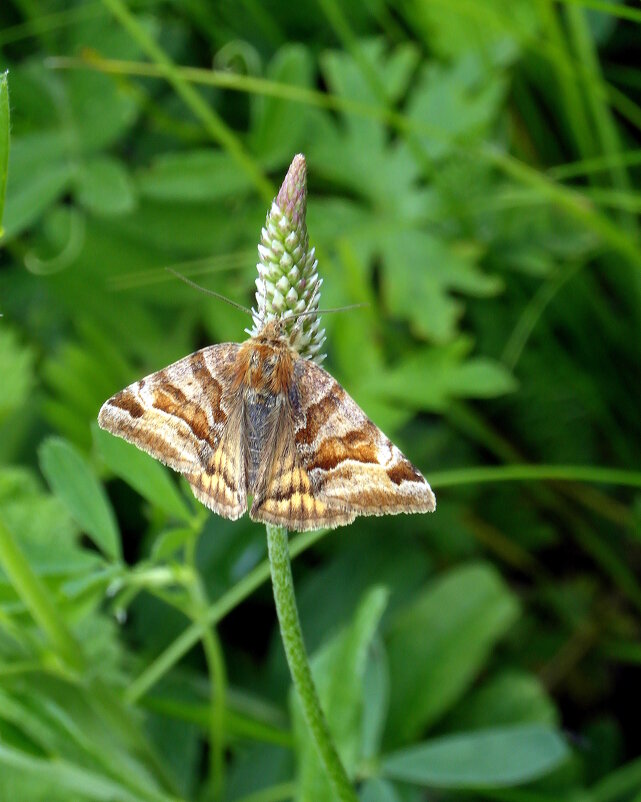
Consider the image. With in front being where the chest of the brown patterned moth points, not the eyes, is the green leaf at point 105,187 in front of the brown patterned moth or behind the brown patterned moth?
in front

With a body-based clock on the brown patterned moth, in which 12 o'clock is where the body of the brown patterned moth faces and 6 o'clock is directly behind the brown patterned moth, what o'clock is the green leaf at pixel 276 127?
The green leaf is roughly at 12 o'clock from the brown patterned moth.

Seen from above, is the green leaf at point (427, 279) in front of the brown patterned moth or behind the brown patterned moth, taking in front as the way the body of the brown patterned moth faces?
in front

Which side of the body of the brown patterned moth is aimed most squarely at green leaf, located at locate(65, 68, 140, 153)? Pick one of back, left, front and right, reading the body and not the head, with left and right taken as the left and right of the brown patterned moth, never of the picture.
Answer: front

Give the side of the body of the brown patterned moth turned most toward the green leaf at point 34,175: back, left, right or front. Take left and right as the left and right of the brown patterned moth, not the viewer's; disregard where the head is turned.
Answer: front

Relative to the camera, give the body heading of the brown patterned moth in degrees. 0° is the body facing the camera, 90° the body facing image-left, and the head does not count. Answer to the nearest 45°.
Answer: approximately 180°
